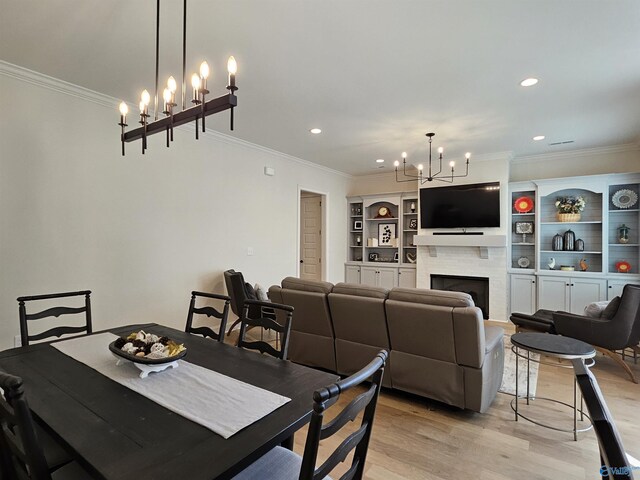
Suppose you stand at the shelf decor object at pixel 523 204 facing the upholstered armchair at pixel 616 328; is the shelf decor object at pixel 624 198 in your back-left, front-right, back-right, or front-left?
front-left

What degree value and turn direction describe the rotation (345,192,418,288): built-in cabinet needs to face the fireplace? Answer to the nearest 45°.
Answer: approximately 45° to its left

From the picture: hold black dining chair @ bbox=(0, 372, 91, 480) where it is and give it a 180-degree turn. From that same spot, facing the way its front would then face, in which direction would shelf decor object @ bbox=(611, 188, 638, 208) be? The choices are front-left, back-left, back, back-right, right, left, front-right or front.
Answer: back-left

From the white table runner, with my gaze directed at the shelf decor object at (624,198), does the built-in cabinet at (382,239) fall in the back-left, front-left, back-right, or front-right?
front-left

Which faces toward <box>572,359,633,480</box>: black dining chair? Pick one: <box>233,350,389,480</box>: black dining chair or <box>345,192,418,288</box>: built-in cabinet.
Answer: the built-in cabinet

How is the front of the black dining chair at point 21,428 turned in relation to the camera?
facing away from the viewer and to the right of the viewer

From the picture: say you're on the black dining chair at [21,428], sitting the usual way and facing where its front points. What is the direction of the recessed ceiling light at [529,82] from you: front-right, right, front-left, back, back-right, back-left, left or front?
front-right

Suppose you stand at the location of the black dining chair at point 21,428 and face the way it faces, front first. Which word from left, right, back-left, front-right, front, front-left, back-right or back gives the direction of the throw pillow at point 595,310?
front-right

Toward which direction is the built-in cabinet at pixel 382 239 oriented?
toward the camera

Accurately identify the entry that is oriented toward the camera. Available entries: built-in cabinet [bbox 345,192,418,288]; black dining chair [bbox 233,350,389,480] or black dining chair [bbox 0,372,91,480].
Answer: the built-in cabinet

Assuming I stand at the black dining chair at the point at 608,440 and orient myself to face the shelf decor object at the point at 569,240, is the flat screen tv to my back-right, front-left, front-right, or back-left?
front-left

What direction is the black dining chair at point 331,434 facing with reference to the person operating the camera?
facing away from the viewer and to the left of the viewer

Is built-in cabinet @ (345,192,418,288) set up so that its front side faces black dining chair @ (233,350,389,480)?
yes

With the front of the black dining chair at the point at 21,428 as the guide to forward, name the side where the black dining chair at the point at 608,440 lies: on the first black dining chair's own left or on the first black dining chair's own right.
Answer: on the first black dining chair's own right

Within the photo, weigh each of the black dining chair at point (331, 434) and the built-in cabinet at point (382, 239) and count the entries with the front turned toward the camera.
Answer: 1

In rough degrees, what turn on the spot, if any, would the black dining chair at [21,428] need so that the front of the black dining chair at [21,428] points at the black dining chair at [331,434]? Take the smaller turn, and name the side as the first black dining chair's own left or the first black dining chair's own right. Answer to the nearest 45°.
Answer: approximately 90° to the first black dining chair's own right

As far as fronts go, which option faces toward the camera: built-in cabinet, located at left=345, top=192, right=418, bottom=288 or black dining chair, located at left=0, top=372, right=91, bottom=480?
the built-in cabinet

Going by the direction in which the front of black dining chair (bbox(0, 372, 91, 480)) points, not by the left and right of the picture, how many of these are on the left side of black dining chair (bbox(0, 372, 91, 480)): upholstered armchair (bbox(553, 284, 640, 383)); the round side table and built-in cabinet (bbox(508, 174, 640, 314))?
0

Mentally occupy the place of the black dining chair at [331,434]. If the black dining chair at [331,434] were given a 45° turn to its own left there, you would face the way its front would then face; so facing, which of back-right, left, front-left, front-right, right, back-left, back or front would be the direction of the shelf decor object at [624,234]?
back-right

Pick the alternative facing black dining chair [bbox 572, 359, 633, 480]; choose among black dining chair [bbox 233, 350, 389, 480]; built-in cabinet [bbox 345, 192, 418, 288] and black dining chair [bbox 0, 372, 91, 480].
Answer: the built-in cabinet
